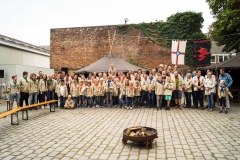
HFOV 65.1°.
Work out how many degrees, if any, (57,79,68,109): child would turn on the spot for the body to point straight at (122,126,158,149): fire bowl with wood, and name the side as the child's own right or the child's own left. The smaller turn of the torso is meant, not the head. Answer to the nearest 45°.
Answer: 0° — they already face it

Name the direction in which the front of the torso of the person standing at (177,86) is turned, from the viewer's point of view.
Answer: toward the camera

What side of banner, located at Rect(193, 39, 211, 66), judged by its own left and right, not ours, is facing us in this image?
front

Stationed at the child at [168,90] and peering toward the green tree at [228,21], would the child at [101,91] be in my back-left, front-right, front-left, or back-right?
back-left

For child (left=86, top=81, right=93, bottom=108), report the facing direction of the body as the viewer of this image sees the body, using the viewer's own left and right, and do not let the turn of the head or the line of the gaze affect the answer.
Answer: facing the viewer

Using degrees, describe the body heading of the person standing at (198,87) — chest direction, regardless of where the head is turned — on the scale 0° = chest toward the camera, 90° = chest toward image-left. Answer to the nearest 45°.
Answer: approximately 0°

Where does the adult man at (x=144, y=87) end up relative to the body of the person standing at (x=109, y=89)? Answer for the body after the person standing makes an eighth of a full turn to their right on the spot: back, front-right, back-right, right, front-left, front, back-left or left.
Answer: back-left

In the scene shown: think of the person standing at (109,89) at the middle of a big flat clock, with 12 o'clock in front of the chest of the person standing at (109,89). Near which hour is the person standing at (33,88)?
the person standing at (33,88) is roughly at 3 o'clock from the person standing at (109,89).

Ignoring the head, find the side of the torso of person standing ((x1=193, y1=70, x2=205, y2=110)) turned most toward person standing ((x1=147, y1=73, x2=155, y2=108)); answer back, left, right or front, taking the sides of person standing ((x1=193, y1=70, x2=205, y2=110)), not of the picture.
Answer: right

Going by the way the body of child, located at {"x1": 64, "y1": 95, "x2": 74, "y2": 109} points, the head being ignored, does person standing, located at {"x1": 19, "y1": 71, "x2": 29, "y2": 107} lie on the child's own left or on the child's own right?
on the child's own right

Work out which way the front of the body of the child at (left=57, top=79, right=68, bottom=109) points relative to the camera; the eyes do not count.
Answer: toward the camera

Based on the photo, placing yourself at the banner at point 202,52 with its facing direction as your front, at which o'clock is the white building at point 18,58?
The white building is roughly at 3 o'clock from the banner.

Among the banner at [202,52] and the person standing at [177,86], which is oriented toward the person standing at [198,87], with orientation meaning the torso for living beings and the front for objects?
the banner
